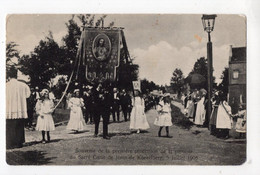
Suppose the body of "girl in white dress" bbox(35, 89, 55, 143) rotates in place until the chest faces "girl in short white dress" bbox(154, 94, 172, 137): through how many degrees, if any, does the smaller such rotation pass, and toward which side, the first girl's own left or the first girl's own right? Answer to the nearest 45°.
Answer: approximately 90° to the first girl's own left

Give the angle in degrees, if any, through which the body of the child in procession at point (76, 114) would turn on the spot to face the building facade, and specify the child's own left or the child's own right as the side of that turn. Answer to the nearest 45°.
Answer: approximately 90° to the child's own left

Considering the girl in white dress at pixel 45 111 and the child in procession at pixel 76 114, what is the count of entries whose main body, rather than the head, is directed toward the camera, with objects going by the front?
2

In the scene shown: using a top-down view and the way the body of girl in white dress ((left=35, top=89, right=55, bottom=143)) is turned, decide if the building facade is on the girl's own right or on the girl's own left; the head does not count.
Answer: on the girl's own left

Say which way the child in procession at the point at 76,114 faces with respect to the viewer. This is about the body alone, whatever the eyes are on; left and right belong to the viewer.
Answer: facing the viewer

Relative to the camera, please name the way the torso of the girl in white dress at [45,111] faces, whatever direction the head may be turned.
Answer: toward the camera

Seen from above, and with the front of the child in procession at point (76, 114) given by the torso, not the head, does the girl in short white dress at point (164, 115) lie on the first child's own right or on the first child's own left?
on the first child's own left

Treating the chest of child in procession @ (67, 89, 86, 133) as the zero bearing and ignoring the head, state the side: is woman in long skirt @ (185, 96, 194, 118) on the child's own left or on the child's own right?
on the child's own left
